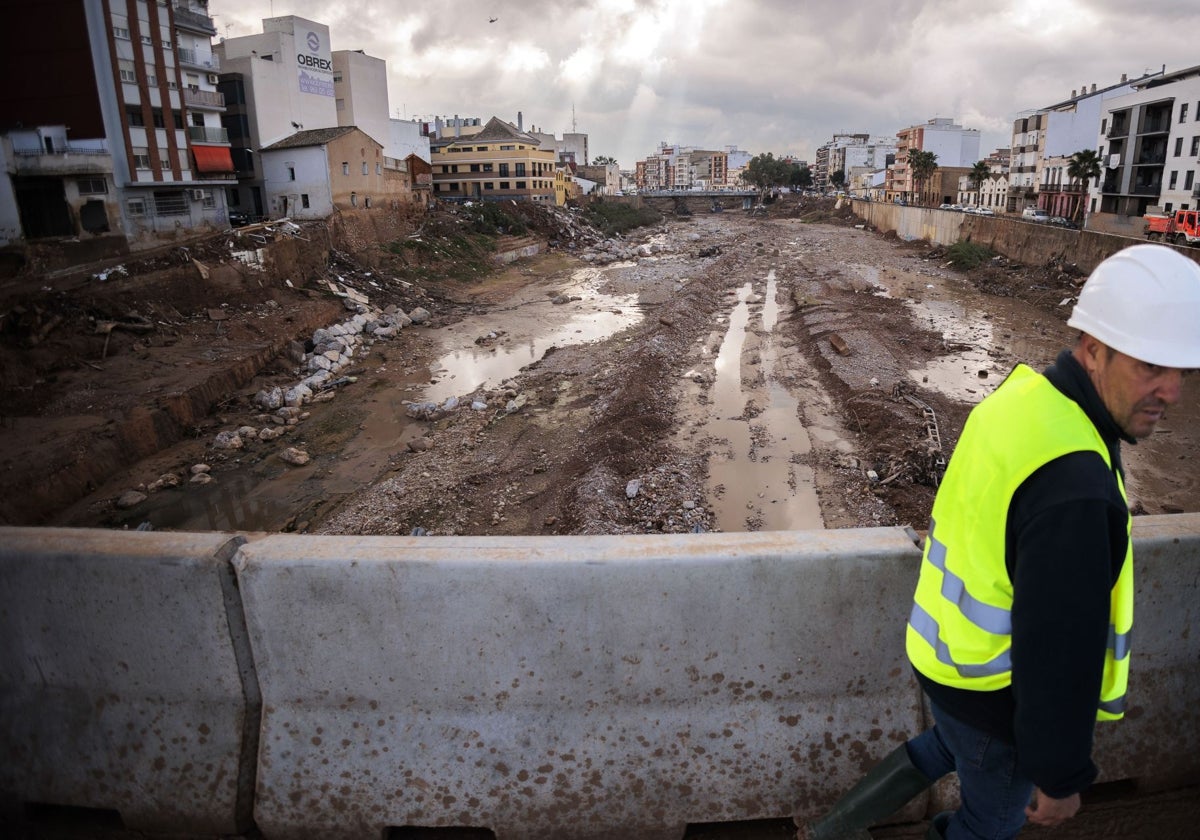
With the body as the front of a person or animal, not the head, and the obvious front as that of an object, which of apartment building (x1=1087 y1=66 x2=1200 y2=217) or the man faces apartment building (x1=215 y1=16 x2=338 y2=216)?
apartment building (x1=1087 y1=66 x2=1200 y2=217)

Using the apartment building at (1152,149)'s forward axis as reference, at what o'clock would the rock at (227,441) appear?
The rock is roughly at 11 o'clock from the apartment building.

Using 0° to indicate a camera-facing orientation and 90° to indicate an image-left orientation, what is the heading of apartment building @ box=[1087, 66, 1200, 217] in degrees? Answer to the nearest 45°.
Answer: approximately 45°

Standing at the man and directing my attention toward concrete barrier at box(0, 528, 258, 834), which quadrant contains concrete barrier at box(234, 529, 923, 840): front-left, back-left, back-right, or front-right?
front-right

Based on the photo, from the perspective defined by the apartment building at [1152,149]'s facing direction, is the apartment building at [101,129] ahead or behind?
ahead

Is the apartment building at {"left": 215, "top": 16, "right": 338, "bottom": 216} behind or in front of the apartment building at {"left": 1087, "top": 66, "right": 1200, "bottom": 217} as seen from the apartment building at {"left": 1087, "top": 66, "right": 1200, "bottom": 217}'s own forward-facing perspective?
in front
